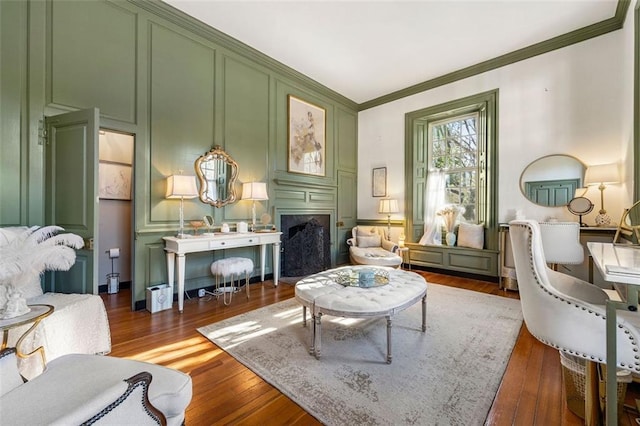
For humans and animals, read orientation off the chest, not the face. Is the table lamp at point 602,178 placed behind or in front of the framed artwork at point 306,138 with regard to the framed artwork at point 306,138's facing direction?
in front

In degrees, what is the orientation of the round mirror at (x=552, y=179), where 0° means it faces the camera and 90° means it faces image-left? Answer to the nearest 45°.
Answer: approximately 0°

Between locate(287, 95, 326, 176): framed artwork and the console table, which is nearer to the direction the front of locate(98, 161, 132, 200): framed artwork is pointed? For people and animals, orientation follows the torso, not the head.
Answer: the console table

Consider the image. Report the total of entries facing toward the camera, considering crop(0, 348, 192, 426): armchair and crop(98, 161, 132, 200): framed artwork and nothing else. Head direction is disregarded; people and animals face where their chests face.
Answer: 1

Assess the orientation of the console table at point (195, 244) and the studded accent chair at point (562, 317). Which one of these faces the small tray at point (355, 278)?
the console table

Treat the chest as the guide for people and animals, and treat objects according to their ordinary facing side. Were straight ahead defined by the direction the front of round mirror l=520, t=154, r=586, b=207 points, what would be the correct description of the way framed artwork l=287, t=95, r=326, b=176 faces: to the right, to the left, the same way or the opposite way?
to the left

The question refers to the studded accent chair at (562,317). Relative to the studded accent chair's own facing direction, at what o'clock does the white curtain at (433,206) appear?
The white curtain is roughly at 8 o'clock from the studded accent chair.

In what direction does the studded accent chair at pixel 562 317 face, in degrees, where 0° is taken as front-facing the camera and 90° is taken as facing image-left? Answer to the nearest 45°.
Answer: approximately 270°

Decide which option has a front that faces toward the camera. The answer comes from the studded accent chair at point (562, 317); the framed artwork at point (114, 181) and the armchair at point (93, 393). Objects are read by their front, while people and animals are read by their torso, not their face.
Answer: the framed artwork

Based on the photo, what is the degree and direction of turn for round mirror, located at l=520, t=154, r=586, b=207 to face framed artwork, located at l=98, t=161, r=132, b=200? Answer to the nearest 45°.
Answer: approximately 45° to its right

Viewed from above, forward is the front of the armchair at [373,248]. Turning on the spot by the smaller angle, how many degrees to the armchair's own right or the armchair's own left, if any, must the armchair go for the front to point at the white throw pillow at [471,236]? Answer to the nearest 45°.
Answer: approximately 90° to the armchair's own left

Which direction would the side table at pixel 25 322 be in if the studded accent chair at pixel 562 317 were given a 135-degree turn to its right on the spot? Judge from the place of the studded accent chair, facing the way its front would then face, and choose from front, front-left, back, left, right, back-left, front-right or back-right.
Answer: front

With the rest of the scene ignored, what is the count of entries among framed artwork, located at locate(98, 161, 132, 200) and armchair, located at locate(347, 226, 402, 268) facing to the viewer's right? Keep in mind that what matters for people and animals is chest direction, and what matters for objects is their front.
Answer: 0
